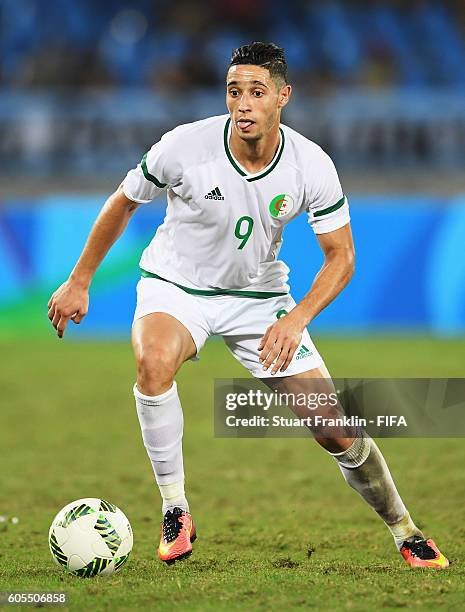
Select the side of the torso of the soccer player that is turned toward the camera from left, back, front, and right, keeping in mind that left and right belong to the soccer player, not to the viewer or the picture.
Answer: front
